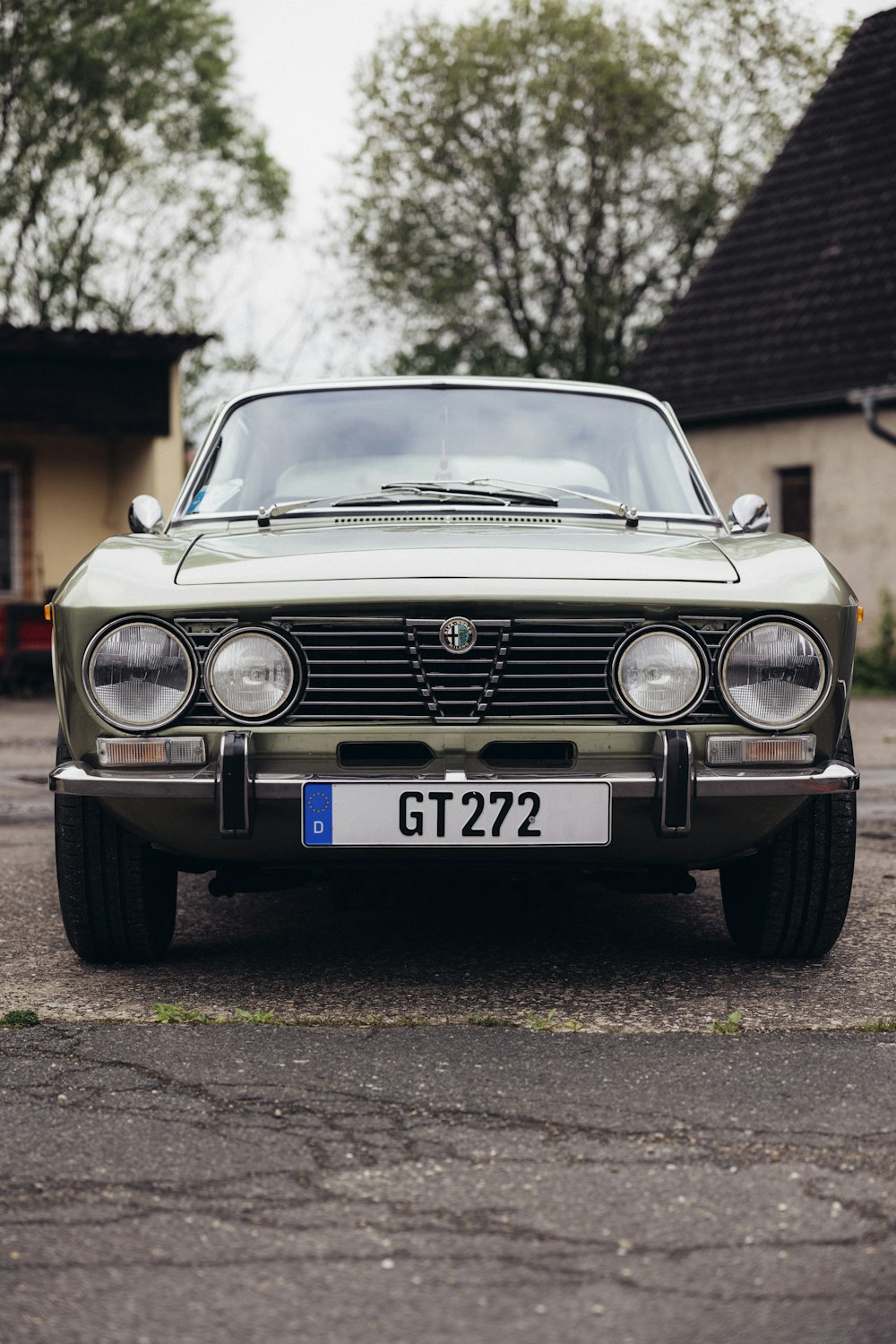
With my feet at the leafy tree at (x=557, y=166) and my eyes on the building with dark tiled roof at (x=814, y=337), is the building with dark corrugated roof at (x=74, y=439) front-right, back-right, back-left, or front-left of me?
front-right

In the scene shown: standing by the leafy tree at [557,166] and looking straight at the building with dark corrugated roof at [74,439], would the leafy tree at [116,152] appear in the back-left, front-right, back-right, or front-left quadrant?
front-right

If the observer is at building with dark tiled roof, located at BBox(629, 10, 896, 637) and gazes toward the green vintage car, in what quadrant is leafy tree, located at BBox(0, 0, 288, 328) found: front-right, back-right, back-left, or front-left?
back-right

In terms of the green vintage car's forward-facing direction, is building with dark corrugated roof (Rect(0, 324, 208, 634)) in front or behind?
behind

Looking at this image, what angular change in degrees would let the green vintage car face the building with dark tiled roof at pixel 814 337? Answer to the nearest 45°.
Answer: approximately 180°

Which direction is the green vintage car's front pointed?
toward the camera

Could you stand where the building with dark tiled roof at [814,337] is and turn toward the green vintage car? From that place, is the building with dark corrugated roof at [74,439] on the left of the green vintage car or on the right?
right

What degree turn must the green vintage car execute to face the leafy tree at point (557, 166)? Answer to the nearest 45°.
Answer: approximately 180°

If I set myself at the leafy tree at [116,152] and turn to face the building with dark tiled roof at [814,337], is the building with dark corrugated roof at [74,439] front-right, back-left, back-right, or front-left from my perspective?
front-right

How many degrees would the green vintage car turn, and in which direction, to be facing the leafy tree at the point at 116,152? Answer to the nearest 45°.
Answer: approximately 180°
